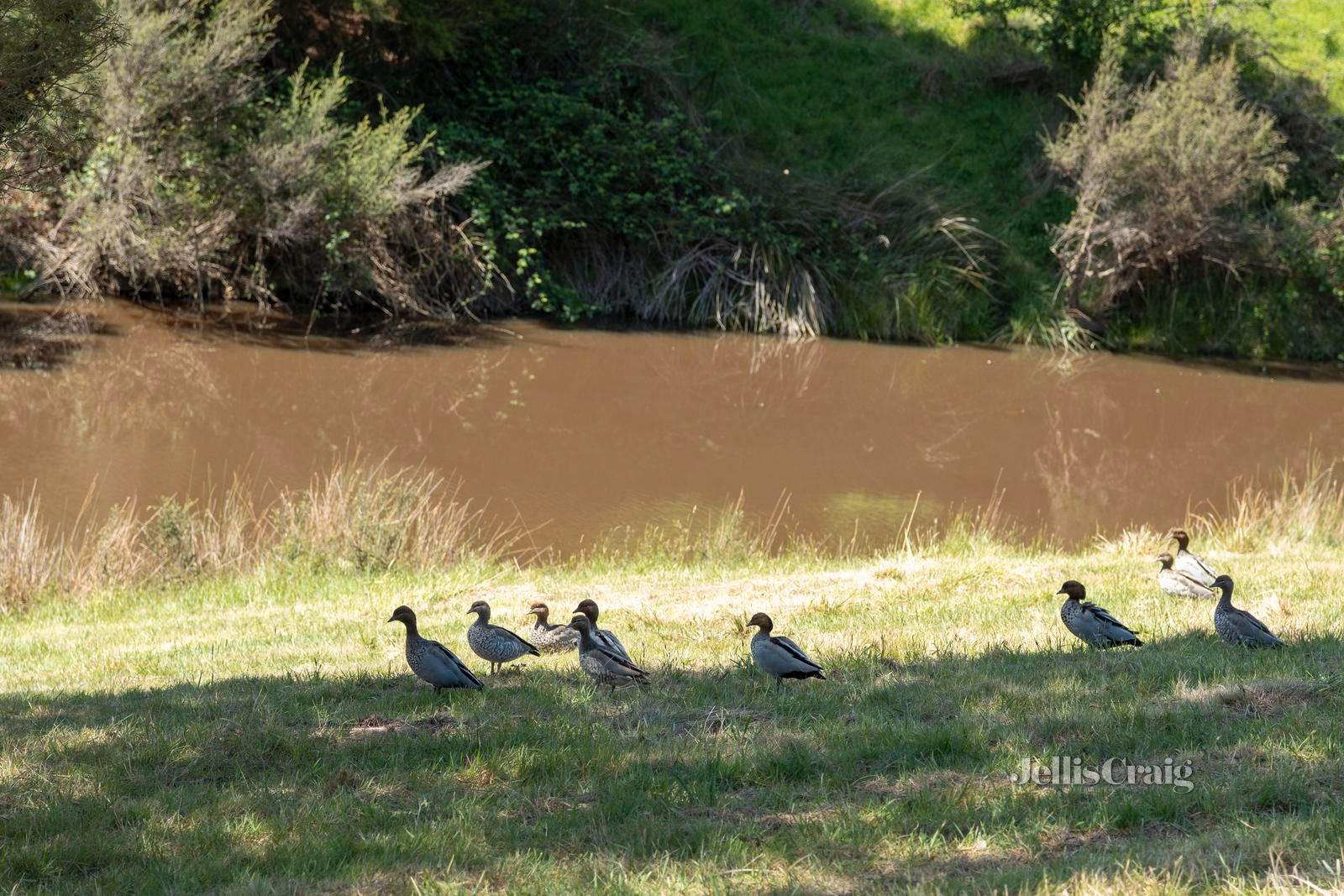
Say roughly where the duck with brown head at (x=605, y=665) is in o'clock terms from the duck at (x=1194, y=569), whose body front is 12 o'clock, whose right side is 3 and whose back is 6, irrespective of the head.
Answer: The duck with brown head is roughly at 10 o'clock from the duck.

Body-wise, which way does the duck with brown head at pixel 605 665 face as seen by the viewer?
to the viewer's left

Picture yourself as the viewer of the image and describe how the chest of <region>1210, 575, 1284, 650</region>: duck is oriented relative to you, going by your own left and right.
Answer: facing to the left of the viewer

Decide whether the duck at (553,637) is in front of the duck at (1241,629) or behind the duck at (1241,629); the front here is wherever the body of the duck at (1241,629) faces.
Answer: in front

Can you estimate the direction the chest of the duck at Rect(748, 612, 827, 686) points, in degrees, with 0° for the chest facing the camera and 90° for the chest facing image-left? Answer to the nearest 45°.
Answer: approximately 90°

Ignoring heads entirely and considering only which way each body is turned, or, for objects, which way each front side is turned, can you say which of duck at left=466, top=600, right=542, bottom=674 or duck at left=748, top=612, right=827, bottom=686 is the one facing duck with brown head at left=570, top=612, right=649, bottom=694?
duck at left=748, top=612, right=827, bottom=686

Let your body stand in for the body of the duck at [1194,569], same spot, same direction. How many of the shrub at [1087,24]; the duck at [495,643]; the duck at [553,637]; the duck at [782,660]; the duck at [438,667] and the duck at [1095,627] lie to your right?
1

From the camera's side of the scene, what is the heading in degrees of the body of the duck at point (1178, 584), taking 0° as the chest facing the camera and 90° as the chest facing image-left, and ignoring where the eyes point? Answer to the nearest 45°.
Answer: approximately 90°

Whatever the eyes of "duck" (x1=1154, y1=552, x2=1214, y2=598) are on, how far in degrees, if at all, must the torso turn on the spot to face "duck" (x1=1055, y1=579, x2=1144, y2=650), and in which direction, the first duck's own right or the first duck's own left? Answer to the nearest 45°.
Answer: approximately 90° to the first duck's own left

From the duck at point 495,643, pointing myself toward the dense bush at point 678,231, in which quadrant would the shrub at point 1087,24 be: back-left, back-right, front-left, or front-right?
front-right

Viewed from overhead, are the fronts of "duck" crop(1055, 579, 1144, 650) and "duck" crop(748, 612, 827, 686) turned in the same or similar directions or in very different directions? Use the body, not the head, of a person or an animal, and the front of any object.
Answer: same or similar directions

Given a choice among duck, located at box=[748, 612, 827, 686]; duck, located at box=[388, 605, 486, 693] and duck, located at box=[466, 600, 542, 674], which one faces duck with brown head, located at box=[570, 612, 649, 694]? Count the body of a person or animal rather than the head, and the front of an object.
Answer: duck, located at box=[748, 612, 827, 686]

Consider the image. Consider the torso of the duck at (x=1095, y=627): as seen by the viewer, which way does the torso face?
to the viewer's left

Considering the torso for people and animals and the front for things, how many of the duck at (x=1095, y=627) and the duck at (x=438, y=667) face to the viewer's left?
2

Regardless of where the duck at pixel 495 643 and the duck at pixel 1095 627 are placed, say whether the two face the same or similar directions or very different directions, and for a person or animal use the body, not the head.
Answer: same or similar directions

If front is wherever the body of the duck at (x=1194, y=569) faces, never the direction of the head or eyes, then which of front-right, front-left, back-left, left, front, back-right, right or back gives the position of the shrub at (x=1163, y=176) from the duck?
right

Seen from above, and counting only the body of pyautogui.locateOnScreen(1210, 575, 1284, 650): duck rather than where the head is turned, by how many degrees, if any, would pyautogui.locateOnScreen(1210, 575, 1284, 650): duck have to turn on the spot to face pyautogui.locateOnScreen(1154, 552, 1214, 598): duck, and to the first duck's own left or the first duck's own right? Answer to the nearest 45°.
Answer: approximately 90° to the first duck's own right

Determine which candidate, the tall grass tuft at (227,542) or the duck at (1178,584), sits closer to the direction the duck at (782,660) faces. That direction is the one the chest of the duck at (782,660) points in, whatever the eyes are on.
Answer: the tall grass tuft

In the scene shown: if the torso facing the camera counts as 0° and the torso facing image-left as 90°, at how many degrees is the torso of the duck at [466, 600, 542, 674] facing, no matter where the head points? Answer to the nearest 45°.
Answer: approximately 90°
